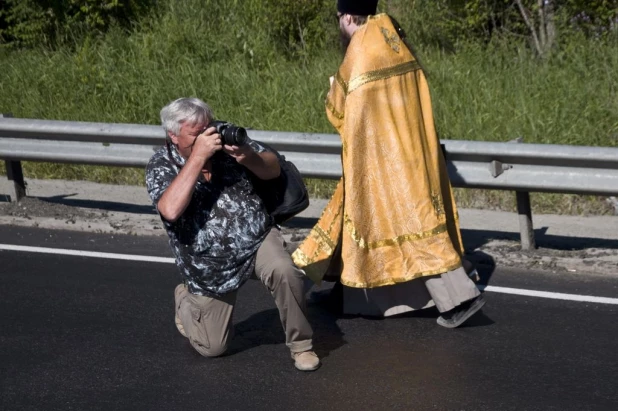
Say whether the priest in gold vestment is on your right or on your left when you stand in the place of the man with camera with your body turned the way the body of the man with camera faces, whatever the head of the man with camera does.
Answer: on your left
